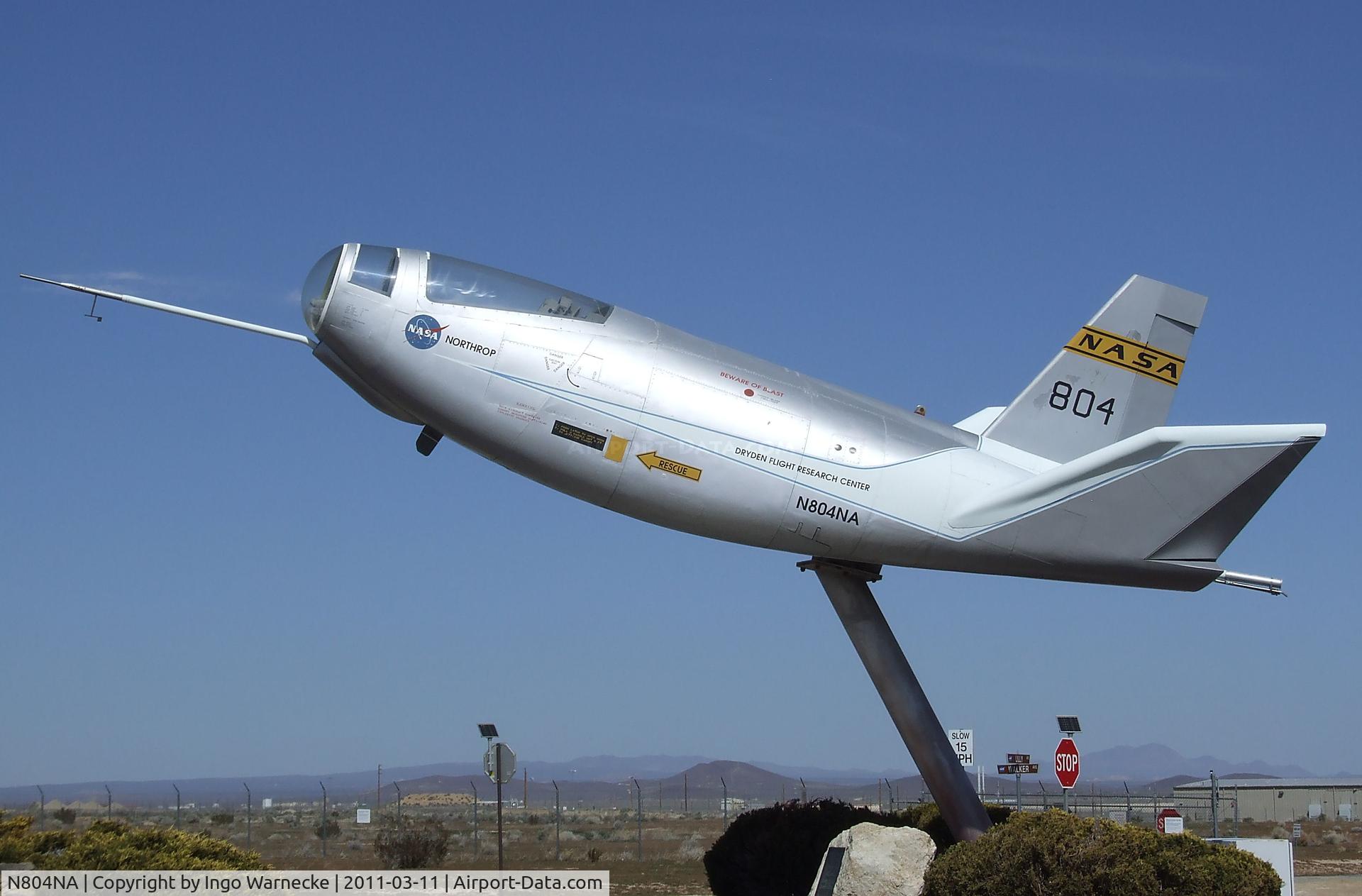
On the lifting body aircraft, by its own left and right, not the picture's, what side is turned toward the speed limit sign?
right

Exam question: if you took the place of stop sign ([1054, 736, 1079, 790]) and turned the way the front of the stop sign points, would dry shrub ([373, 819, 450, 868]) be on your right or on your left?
on your right

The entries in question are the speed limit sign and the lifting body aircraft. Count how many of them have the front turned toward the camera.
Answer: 1

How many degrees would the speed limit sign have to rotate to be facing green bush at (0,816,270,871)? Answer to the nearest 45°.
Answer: approximately 45° to its right

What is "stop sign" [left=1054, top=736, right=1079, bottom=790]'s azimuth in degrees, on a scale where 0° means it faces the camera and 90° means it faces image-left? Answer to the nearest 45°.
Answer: approximately 45°

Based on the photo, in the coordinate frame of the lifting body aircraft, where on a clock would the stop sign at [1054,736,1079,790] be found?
The stop sign is roughly at 4 o'clock from the lifting body aircraft.

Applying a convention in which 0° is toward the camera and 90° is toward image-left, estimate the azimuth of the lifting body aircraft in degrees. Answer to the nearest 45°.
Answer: approximately 90°

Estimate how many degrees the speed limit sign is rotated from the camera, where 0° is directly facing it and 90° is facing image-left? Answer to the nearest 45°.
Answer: approximately 0°

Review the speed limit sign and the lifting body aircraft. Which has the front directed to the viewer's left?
the lifting body aircraft

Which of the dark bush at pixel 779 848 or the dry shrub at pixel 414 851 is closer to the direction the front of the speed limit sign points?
the dark bush

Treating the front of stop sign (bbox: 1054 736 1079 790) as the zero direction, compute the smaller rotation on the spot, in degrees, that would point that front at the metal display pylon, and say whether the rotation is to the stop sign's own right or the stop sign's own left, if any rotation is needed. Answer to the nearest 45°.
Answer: approximately 45° to the stop sign's own left
